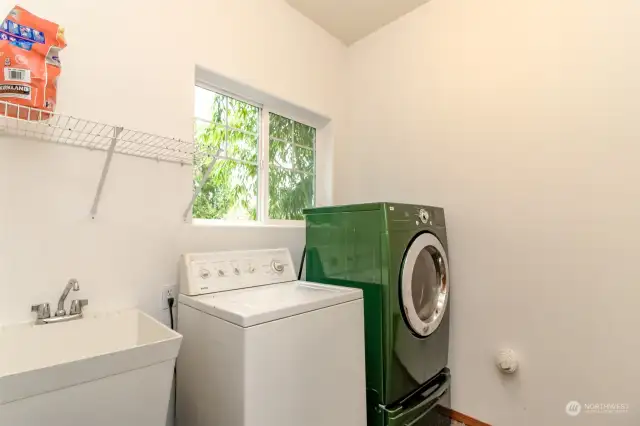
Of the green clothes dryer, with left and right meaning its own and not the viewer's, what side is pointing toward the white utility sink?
right

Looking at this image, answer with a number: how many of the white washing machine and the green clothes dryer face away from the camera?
0

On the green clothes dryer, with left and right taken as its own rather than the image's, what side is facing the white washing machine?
right

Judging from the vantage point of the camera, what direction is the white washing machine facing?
facing the viewer and to the right of the viewer

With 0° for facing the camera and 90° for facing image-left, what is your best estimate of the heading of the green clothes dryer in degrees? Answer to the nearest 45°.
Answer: approximately 315°

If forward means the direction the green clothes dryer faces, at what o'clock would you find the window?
The window is roughly at 5 o'clock from the green clothes dryer.
